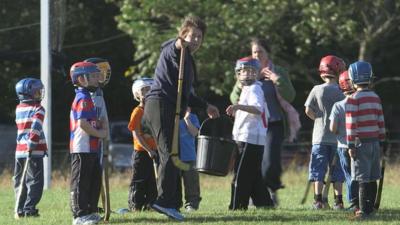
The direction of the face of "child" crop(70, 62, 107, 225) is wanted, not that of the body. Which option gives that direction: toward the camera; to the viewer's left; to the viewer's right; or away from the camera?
to the viewer's right

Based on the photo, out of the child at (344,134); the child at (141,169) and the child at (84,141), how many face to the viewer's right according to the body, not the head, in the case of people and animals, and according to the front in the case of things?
2

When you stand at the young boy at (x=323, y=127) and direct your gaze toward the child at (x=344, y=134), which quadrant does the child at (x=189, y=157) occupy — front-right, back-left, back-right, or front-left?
back-right

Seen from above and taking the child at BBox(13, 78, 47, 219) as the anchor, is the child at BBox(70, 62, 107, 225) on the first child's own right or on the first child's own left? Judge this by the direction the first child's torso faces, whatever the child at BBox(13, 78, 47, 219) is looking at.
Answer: on the first child's own right

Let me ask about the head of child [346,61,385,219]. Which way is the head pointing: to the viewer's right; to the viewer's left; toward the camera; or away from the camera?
away from the camera

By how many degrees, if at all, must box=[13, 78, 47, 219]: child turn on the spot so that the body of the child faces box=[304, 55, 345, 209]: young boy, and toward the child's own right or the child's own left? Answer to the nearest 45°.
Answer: approximately 45° to the child's own right

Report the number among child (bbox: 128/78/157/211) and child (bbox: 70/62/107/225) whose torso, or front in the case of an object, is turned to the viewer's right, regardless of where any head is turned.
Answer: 2

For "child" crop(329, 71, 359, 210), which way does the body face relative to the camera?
away from the camera

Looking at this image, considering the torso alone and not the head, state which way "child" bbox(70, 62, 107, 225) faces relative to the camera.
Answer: to the viewer's right
